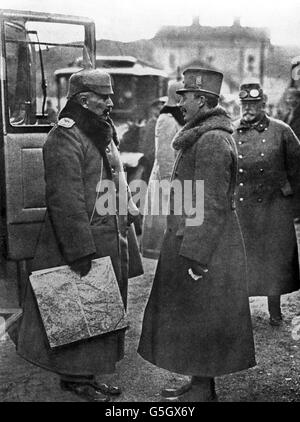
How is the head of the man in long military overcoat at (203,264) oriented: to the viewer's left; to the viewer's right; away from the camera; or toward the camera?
to the viewer's left

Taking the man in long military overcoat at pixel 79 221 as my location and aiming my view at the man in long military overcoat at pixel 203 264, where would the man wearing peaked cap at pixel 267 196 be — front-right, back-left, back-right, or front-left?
front-left

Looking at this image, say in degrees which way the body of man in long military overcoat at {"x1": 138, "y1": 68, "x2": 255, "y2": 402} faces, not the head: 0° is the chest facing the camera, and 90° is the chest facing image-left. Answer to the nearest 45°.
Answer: approximately 90°

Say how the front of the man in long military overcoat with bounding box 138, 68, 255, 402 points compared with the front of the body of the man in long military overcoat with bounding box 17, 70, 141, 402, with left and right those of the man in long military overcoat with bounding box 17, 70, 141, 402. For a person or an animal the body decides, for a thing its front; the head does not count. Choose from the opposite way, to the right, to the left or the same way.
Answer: the opposite way

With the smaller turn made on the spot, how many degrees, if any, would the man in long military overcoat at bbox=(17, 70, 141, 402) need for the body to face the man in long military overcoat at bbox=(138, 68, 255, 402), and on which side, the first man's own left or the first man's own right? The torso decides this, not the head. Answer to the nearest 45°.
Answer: approximately 45° to the first man's own right

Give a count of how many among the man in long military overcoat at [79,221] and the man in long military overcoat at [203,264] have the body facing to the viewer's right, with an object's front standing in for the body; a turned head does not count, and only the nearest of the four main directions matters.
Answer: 1

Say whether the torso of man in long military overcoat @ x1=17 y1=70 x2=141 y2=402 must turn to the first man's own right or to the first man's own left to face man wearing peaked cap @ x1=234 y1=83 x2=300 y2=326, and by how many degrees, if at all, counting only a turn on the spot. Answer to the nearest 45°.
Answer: approximately 45° to the first man's own left

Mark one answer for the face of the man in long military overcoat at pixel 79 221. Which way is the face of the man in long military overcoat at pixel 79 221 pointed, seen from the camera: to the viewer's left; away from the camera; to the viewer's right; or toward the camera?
to the viewer's right

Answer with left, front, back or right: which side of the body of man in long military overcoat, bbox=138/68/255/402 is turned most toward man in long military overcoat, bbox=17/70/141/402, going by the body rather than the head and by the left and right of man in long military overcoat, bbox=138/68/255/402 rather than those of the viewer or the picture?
front

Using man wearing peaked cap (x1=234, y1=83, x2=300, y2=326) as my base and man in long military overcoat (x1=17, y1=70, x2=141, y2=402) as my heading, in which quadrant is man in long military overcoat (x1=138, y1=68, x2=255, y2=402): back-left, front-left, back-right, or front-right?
front-left

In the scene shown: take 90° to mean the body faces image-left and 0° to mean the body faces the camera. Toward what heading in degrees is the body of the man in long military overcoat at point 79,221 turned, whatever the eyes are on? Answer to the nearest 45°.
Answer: approximately 270°

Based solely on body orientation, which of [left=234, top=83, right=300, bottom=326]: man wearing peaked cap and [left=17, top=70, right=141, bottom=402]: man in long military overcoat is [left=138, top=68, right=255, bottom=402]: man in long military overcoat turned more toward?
the man in long military overcoat
